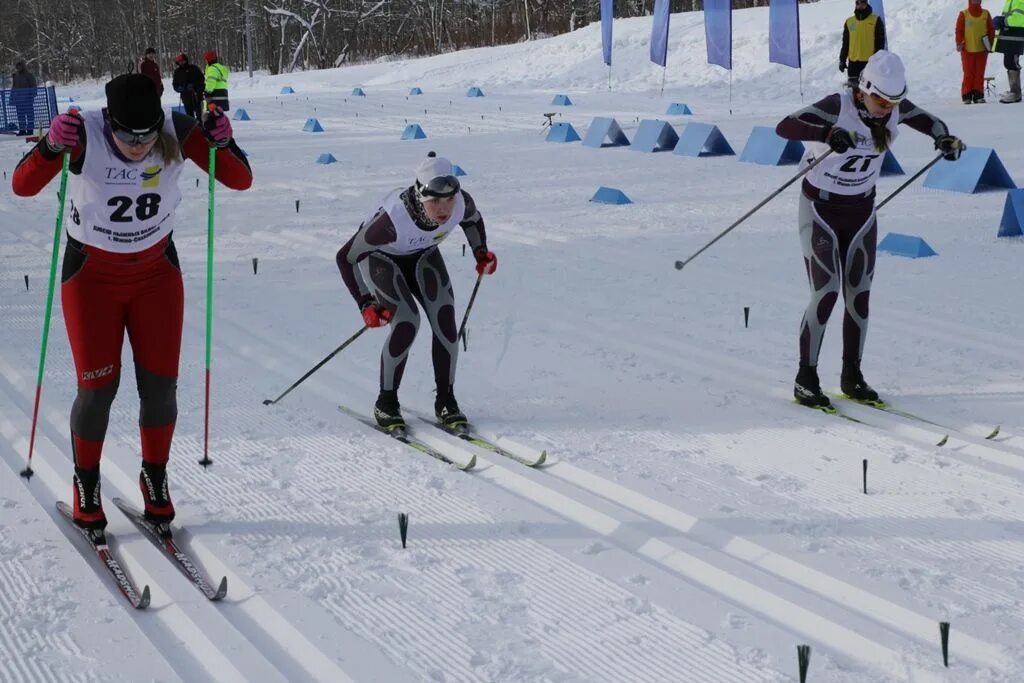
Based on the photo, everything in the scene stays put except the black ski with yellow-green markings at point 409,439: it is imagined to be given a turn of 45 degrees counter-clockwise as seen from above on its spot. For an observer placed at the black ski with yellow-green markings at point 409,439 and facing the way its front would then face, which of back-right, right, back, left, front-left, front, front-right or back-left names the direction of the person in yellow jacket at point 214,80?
left

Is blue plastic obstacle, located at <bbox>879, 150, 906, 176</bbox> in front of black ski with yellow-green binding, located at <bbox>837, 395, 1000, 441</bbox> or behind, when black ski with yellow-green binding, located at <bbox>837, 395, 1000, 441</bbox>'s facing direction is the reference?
behind

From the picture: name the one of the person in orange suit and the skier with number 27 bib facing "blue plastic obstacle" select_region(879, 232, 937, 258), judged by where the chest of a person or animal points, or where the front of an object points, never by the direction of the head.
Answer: the person in orange suit

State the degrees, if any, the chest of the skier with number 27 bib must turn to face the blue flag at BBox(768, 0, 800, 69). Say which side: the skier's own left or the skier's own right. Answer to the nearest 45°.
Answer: approximately 135° to the skier's own left

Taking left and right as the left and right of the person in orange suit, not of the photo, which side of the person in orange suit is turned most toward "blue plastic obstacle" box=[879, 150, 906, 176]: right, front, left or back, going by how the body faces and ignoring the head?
front

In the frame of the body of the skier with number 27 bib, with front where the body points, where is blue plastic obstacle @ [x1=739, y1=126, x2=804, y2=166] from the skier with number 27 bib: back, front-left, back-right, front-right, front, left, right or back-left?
back-left

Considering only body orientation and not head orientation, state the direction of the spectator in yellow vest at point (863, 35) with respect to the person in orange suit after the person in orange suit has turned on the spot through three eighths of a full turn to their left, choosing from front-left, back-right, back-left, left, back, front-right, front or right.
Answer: back

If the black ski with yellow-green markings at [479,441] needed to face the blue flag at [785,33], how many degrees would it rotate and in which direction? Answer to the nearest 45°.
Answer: approximately 135° to its left

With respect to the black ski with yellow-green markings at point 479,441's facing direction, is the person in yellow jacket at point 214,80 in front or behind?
behind

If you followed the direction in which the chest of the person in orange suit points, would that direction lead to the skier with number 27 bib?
yes
